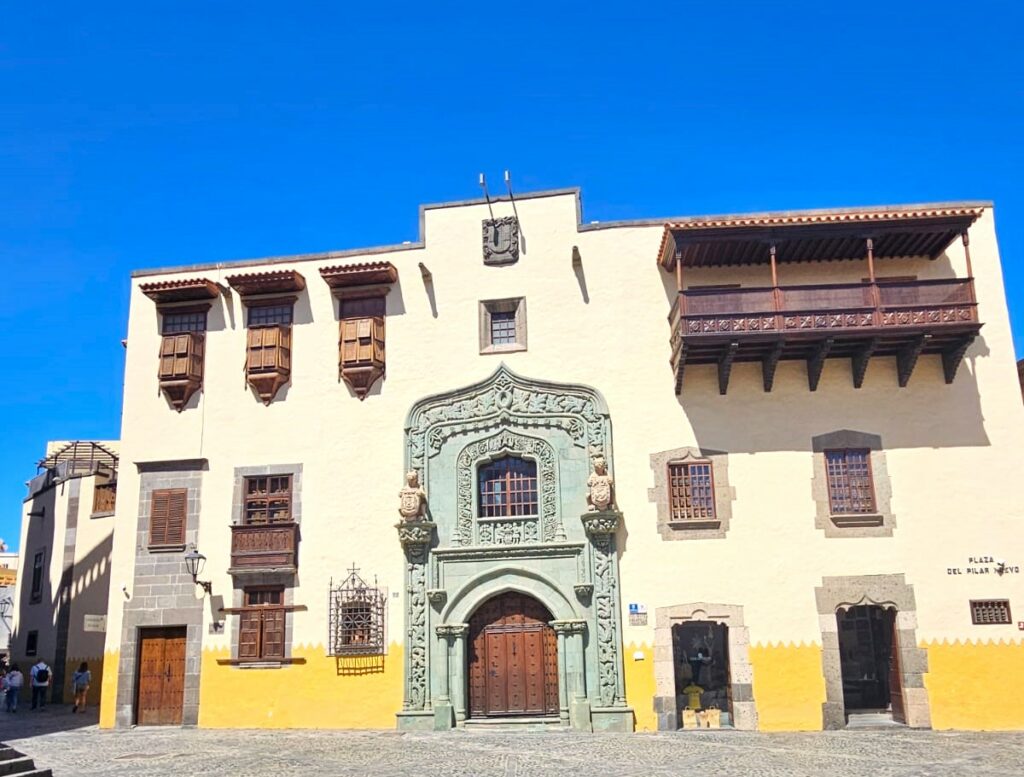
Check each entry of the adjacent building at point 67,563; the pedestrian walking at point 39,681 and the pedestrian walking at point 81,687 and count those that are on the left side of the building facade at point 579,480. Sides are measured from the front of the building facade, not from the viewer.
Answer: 0

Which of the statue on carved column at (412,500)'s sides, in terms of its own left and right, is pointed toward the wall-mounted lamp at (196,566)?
right

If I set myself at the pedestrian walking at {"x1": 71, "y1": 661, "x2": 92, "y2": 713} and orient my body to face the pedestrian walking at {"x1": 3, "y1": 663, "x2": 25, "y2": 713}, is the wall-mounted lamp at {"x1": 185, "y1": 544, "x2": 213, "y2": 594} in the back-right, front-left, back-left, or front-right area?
back-left

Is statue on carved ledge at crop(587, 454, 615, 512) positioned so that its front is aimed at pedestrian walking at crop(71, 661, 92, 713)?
no

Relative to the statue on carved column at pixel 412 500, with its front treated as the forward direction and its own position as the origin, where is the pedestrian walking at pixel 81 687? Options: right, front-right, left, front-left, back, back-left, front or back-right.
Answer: back-right

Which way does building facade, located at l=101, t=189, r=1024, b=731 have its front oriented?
toward the camera

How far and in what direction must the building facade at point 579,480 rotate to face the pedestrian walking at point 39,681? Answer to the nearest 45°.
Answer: approximately 135° to its right

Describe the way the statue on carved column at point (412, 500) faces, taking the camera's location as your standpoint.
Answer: facing the viewer

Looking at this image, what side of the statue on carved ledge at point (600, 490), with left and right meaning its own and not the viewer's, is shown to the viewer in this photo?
front

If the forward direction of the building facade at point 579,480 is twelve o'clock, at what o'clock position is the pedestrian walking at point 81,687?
The pedestrian walking is roughly at 4 o'clock from the building facade.

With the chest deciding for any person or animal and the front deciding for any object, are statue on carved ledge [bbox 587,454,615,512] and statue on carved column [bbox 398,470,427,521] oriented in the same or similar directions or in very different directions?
same or similar directions

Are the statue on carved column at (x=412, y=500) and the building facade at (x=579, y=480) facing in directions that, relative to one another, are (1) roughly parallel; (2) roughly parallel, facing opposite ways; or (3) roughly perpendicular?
roughly parallel

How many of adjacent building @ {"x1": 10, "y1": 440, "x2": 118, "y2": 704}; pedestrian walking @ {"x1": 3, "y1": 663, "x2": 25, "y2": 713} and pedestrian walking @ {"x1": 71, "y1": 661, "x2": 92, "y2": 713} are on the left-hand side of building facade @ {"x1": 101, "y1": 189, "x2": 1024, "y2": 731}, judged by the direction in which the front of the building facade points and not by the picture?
0

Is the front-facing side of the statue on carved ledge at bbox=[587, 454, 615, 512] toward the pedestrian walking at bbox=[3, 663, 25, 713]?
no

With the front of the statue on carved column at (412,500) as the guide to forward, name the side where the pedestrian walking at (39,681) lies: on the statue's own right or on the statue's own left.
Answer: on the statue's own right

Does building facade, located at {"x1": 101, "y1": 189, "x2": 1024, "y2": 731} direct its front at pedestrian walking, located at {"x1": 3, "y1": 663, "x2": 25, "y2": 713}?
no

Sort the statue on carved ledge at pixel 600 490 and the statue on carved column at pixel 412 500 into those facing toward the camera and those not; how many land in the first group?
2

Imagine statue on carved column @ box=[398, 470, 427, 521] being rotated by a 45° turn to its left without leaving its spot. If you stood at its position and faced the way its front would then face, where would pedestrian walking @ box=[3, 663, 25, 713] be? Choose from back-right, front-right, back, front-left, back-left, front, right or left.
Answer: back

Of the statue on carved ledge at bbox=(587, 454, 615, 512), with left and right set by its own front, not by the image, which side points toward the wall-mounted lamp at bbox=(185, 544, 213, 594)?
right
